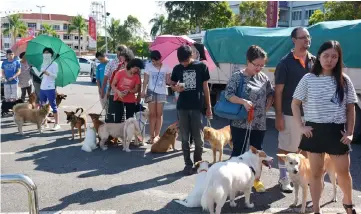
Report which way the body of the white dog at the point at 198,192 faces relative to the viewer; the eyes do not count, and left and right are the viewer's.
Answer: facing away from the viewer and to the right of the viewer

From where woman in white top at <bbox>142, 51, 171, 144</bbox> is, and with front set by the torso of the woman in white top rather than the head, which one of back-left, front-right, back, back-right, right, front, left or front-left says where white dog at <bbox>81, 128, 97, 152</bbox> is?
right

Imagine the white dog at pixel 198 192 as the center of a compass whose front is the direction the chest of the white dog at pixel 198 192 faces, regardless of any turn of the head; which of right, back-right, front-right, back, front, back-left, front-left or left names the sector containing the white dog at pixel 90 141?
left

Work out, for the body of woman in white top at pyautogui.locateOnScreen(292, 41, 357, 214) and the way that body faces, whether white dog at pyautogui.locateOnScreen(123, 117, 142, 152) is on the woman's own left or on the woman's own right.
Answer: on the woman's own right

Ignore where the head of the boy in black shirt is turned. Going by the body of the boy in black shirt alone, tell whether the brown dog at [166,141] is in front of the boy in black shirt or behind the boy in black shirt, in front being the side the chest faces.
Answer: behind

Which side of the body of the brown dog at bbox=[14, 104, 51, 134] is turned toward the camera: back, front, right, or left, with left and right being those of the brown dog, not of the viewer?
right

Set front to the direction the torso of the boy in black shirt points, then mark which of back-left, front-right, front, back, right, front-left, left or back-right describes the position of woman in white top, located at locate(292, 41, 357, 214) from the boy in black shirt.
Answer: front-left

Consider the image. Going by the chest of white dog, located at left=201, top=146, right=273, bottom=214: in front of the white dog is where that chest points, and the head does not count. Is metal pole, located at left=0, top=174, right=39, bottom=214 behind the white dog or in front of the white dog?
behind

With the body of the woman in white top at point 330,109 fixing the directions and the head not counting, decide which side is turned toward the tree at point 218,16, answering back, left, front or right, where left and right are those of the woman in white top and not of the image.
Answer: back

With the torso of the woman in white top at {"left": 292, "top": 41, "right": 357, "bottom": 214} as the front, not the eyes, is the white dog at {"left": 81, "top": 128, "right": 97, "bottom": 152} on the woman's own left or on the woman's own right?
on the woman's own right

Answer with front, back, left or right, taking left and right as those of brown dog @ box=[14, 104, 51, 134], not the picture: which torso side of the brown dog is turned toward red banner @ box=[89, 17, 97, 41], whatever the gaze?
left
